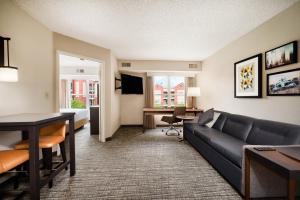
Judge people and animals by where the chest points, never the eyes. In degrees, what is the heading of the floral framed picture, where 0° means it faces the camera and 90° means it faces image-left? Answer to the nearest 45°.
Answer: approximately 45°

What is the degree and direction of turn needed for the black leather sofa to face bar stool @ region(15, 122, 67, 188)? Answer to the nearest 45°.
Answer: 0° — it already faces it

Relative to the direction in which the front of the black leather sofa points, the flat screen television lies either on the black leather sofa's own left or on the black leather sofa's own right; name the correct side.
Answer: on the black leather sofa's own right

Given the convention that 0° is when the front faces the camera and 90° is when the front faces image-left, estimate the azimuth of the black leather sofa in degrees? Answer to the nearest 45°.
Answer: approximately 45°

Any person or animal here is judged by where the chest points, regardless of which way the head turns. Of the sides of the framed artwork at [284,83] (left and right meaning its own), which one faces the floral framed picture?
right

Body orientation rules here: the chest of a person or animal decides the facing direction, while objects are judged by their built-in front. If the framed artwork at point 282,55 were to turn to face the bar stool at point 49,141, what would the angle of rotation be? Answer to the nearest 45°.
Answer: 0° — it already faces it

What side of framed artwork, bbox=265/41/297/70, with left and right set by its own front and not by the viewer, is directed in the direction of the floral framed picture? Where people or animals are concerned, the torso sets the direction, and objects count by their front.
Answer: right

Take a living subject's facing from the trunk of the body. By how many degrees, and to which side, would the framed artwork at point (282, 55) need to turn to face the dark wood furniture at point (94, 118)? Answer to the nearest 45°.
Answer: approximately 45° to its right

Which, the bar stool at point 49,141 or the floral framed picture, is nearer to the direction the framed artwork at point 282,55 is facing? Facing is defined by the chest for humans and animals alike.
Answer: the bar stool

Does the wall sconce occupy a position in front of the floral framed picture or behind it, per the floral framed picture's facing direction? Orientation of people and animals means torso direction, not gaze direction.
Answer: in front

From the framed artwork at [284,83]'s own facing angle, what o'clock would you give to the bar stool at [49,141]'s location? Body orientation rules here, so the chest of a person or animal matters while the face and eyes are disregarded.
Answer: The bar stool is roughly at 12 o'clock from the framed artwork.

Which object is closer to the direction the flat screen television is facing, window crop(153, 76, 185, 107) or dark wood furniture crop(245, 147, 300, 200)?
the dark wood furniture

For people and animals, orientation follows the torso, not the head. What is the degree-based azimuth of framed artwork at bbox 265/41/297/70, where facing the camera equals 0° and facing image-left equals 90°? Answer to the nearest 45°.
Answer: approximately 45°
